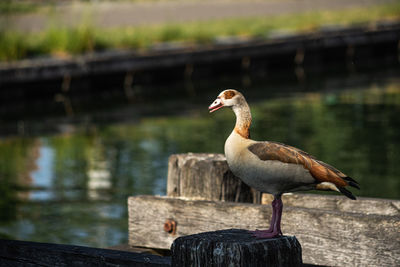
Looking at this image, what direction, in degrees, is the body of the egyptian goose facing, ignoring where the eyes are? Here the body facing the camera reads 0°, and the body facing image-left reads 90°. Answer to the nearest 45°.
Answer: approximately 90°

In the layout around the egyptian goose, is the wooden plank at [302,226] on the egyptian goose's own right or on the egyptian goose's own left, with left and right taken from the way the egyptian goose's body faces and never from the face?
on the egyptian goose's own right

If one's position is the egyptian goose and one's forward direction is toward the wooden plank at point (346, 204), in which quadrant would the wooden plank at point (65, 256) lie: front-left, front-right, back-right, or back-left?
back-left

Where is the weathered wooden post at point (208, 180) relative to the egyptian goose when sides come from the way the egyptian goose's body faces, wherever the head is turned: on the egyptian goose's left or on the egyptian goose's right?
on the egyptian goose's right

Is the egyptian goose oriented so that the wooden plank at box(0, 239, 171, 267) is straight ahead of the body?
yes

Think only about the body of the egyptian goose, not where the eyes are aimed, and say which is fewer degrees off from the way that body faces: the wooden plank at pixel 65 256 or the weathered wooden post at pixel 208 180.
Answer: the wooden plank

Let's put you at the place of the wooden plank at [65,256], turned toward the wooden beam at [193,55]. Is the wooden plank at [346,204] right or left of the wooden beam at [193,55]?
right

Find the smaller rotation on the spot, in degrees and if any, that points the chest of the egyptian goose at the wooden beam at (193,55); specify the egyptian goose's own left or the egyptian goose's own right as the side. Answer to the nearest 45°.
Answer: approximately 90° to the egyptian goose's own right

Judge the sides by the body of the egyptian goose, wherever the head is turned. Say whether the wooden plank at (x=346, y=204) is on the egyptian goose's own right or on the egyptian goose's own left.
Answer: on the egyptian goose's own right
